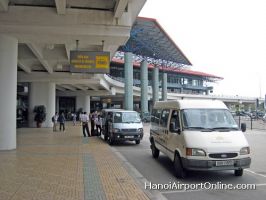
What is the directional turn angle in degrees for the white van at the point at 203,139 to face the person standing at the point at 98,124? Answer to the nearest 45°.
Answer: approximately 180°

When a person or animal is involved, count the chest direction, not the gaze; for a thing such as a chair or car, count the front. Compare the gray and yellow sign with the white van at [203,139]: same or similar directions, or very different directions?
same or similar directions

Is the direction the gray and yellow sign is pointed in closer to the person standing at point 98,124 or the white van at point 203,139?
the white van

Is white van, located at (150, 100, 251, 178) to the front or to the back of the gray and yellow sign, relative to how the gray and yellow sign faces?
to the front

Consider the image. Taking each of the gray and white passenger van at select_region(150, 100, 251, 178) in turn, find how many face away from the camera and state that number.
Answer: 0

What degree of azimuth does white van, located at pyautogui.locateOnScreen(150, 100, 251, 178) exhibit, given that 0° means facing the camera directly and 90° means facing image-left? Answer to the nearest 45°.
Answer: approximately 315°

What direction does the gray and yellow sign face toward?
toward the camera

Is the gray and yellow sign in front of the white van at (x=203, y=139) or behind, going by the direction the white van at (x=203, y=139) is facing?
behind

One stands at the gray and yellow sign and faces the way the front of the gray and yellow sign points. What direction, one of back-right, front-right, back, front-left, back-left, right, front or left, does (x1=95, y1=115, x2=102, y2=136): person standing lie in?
back
